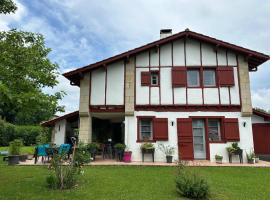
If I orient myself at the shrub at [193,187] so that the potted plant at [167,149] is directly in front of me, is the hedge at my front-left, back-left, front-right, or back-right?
front-left

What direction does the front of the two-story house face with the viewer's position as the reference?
facing the viewer

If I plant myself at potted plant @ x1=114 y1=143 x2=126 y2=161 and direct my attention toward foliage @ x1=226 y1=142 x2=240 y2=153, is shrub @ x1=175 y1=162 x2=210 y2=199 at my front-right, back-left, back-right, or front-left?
front-right

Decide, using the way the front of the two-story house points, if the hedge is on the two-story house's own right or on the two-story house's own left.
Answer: on the two-story house's own right

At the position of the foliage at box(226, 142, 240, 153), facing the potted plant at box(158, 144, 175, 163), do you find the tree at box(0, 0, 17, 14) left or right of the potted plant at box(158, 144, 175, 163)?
left

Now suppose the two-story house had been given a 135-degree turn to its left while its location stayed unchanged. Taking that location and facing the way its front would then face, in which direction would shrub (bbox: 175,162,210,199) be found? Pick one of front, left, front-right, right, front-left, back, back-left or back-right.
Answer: back-right

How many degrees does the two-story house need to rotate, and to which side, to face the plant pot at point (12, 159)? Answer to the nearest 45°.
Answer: approximately 90° to its right

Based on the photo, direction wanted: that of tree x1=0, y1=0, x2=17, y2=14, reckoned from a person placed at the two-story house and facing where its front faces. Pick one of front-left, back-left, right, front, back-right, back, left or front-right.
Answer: front-right

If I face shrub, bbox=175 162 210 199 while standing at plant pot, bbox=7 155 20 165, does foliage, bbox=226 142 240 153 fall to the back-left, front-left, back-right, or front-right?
front-left
